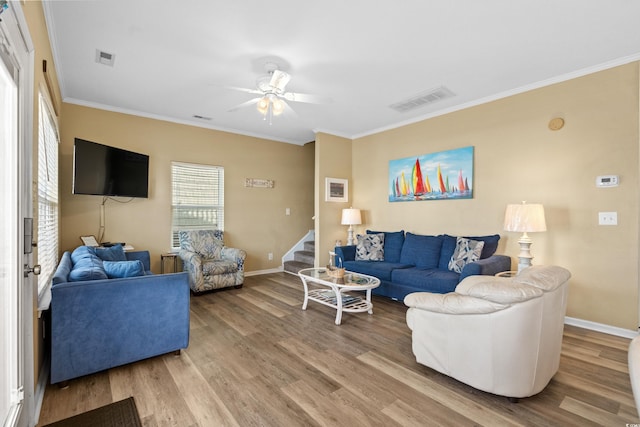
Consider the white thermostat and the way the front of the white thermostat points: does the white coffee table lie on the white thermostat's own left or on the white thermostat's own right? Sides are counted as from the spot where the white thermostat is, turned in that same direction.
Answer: on the white thermostat's own right

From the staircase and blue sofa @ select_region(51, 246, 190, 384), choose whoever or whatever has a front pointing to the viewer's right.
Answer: the blue sofa

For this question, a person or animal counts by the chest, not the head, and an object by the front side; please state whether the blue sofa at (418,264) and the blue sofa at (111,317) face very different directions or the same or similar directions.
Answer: very different directions

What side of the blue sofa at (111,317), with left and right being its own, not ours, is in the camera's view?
right

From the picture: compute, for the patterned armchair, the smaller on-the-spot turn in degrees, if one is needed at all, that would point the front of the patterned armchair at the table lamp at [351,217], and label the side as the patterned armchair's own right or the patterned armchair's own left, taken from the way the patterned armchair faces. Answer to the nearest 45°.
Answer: approximately 45° to the patterned armchair's own left
